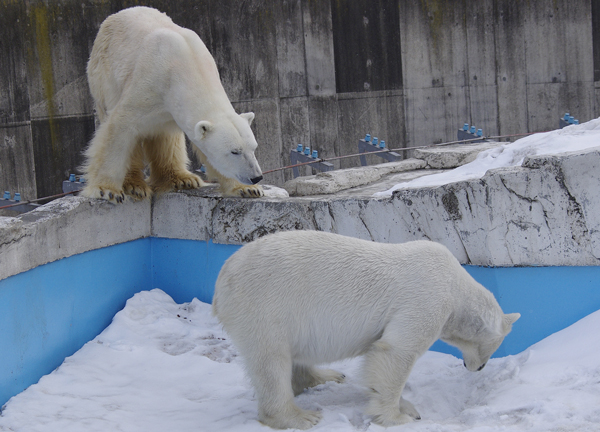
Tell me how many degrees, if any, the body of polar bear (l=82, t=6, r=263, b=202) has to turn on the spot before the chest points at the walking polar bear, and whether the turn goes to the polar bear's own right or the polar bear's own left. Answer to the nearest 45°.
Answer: approximately 45° to the polar bear's own right

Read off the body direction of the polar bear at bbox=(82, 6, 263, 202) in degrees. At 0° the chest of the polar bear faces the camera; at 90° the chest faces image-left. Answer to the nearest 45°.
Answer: approximately 315°

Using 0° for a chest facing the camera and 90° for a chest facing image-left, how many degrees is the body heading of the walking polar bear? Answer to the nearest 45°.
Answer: approximately 270°

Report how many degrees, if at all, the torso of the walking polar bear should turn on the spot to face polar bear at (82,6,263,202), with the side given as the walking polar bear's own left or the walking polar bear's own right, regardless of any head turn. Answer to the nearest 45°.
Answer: approximately 135° to the walking polar bear's own left
